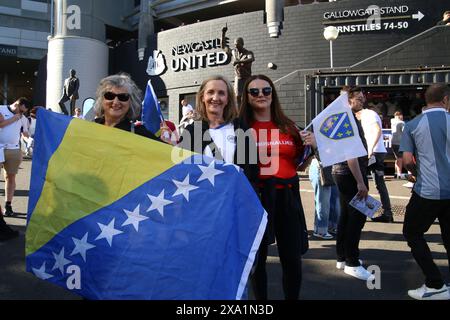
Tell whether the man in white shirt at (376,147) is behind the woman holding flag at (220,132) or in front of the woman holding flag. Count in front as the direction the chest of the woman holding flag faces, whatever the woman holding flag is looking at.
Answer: behind

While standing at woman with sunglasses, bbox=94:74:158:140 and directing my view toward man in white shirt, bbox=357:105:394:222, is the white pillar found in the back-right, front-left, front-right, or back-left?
front-left

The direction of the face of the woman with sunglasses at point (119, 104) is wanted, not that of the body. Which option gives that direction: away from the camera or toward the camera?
toward the camera

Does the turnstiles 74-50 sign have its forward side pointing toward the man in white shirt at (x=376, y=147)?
yes

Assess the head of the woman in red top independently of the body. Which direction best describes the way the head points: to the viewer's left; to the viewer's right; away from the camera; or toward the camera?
toward the camera

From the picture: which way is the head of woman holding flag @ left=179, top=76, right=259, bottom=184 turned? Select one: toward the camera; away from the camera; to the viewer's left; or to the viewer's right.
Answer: toward the camera

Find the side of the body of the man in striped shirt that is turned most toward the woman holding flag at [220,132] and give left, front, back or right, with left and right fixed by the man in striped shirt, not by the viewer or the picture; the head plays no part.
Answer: left

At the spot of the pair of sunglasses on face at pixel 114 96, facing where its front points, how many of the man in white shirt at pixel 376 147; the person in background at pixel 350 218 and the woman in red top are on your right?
0

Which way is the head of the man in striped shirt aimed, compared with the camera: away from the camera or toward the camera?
away from the camera

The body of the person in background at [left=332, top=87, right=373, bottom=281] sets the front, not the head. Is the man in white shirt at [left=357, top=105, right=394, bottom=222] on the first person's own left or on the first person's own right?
on the first person's own left

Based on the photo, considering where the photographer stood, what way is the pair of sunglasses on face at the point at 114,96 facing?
facing the viewer

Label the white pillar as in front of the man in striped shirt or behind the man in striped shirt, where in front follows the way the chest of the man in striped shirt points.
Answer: in front
